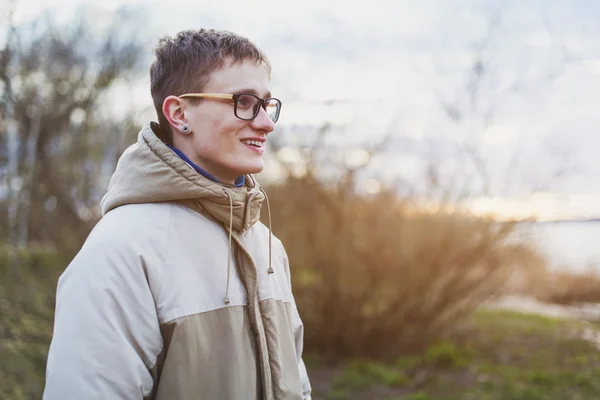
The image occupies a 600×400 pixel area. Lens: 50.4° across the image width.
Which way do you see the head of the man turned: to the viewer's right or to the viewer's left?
to the viewer's right

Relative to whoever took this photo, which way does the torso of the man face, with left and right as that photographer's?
facing the viewer and to the right of the viewer

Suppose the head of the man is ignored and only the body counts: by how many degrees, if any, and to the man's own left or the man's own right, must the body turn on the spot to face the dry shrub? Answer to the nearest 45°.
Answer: approximately 90° to the man's own left
